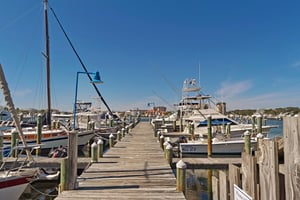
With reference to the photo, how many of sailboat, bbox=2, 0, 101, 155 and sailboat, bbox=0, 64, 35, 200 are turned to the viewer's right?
2

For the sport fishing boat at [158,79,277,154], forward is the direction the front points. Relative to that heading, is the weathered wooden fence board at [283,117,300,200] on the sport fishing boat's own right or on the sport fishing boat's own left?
on the sport fishing boat's own right

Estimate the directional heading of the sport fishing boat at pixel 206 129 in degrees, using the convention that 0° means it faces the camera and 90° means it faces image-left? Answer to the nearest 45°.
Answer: approximately 270°

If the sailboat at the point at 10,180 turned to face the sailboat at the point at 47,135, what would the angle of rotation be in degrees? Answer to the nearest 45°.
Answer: approximately 90° to its left

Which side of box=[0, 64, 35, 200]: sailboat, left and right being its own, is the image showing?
right

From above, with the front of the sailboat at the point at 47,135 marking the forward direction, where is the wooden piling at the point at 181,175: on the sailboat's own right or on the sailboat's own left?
on the sailboat's own right

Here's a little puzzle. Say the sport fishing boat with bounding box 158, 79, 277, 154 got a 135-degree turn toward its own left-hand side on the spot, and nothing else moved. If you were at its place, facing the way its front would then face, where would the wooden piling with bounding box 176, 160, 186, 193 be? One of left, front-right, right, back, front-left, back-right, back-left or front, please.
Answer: back-left

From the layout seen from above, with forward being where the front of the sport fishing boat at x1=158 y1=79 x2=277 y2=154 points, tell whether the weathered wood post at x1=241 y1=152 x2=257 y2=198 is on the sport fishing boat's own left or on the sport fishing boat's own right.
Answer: on the sport fishing boat's own right

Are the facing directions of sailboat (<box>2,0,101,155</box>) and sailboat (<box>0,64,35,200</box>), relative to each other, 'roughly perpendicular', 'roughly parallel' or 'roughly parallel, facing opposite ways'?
roughly parallel

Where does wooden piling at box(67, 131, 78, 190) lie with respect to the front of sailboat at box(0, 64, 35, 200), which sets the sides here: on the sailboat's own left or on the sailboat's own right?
on the sailboat's own right
